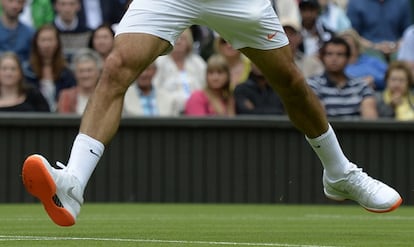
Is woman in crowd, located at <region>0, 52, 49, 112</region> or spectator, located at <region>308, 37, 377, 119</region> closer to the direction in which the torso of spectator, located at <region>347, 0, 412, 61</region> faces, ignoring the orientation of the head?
the spectator

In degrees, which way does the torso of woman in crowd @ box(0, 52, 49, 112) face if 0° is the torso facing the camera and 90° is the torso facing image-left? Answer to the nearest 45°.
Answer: approximately 0°

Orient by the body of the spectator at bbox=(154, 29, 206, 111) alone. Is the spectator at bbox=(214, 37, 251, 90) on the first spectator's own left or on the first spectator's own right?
on the first spectator's own left
